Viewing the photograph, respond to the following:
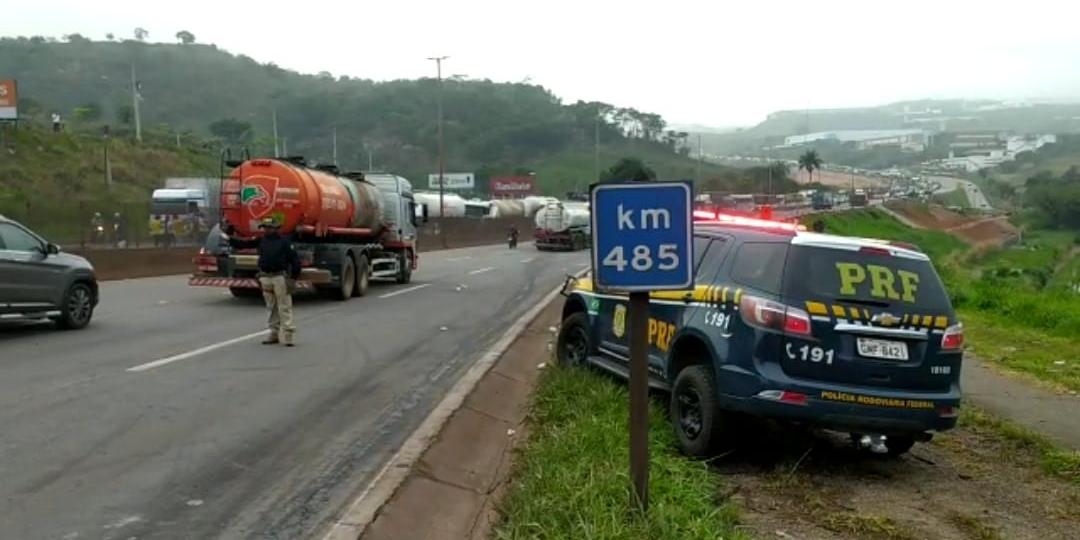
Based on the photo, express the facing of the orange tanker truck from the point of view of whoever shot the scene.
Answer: facing away from the viewer and to the right of the viewer

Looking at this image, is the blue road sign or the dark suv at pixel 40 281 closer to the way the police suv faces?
the dark suv

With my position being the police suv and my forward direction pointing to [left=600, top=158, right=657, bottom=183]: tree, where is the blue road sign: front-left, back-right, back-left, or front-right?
back-left

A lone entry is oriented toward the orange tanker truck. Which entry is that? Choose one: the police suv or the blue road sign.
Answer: the police suv

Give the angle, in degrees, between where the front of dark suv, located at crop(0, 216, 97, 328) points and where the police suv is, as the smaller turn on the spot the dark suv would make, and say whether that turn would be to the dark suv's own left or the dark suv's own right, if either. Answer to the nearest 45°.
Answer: approximately 90° to the dark suv's own right

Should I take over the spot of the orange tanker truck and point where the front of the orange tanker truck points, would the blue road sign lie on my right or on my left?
on my right

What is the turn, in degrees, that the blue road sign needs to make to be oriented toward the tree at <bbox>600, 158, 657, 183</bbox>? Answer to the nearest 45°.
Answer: approximately 180°

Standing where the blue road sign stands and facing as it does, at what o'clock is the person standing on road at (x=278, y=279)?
The person standing on road is roughly at 5 o'clock from the blue road sign.

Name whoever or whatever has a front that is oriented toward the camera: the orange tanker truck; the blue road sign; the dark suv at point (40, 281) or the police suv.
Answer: the blue road sign

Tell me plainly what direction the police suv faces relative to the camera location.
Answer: facing away from the viewer and to the left of the viewer

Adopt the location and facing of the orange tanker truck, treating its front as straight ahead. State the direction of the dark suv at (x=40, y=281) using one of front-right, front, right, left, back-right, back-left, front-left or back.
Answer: back
